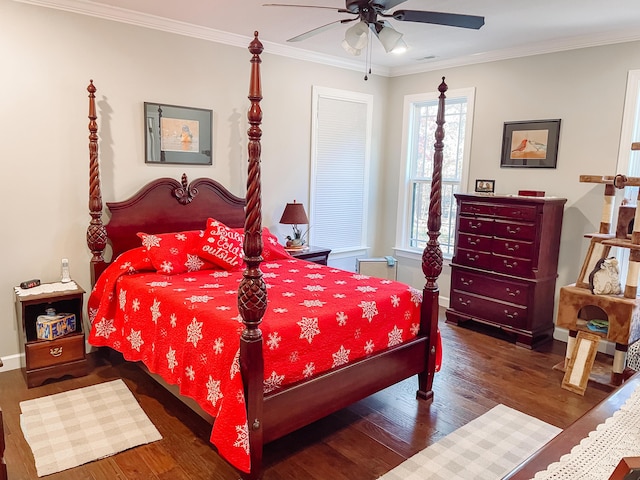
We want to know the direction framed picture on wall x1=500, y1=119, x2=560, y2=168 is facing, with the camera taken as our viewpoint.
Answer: facing the viewer and to the left of the viewer

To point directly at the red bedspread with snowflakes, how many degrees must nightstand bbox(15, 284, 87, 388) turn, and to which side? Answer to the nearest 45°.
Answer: approximately 45° to its left

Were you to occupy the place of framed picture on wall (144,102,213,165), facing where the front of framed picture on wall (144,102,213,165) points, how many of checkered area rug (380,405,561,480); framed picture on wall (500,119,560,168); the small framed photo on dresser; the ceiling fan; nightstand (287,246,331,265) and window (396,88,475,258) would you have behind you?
0

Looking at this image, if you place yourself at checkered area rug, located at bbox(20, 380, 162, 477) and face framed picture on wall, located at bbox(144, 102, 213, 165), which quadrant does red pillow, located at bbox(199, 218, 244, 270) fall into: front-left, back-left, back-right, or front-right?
front-right

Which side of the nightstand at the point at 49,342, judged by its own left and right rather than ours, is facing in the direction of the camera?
front

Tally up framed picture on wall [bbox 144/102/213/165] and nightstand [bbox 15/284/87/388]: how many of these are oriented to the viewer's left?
0

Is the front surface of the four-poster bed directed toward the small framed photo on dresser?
no

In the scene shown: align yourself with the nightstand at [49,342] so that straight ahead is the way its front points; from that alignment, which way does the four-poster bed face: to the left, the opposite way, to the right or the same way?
the same way

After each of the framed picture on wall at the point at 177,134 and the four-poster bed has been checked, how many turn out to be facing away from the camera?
0

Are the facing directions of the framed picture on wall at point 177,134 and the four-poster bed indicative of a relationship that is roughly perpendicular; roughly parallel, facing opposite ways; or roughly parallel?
roughly parallel

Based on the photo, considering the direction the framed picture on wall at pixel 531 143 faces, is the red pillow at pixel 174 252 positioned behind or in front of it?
in front

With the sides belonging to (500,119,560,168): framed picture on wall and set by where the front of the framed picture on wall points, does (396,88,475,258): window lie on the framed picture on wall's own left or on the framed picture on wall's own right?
on the framed picture on wall's own right

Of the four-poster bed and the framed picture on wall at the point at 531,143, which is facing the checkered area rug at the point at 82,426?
the framed picture on wall

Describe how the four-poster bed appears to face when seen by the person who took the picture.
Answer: facing the viewer and to the right of the viewer

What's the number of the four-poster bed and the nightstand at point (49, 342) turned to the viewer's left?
0

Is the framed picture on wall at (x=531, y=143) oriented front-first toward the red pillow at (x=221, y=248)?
yes

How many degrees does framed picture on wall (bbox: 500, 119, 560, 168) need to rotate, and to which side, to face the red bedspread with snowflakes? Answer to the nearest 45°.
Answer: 0° — it already faces it

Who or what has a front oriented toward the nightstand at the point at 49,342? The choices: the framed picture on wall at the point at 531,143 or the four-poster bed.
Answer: the framed picture on wall

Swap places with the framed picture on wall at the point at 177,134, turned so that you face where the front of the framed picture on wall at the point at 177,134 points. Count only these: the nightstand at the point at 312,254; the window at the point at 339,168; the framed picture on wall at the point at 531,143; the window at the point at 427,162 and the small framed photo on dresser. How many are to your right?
0

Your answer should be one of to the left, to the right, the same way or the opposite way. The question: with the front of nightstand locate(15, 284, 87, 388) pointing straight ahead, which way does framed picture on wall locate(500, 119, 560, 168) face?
to the right
